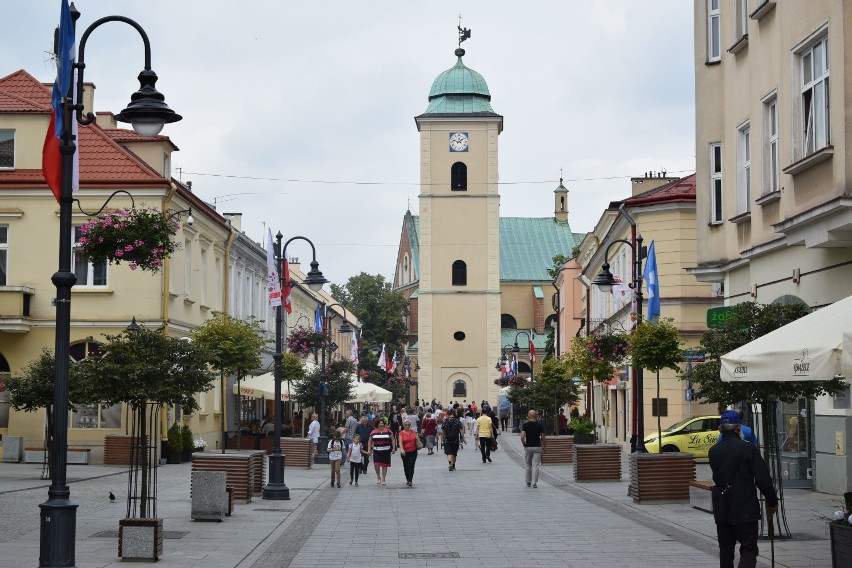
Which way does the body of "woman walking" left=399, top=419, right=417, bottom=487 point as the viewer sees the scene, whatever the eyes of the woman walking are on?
toward the camera

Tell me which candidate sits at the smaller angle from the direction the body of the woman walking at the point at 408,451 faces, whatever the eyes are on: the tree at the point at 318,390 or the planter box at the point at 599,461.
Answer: the planter box

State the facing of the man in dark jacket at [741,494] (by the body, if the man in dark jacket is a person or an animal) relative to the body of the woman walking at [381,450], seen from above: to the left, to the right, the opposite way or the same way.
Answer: the opposite way

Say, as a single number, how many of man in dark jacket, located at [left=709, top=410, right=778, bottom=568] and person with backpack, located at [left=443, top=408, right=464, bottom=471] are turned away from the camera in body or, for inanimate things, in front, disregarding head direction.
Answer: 2

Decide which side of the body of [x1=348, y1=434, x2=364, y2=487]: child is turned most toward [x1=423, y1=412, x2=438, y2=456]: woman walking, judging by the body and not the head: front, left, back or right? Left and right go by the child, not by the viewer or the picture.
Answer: back

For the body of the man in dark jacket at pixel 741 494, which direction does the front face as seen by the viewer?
away from the camera

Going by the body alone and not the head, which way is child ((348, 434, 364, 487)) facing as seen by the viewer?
toward the camera

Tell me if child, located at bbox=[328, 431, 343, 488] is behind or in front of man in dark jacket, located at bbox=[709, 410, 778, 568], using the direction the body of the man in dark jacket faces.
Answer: in front

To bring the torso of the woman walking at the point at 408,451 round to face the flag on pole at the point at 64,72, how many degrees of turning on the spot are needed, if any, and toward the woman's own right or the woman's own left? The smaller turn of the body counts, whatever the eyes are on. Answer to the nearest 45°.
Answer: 0° — they already face it

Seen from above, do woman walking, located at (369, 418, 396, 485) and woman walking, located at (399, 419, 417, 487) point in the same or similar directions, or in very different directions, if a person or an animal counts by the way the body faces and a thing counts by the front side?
same or similar directions

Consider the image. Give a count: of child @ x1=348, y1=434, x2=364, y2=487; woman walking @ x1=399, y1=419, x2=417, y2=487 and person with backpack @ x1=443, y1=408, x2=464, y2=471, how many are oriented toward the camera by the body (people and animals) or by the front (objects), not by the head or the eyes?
2

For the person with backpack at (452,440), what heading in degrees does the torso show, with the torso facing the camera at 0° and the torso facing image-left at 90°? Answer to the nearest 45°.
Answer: approximately 180°

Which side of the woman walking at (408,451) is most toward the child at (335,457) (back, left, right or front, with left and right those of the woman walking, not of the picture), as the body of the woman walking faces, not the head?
right
